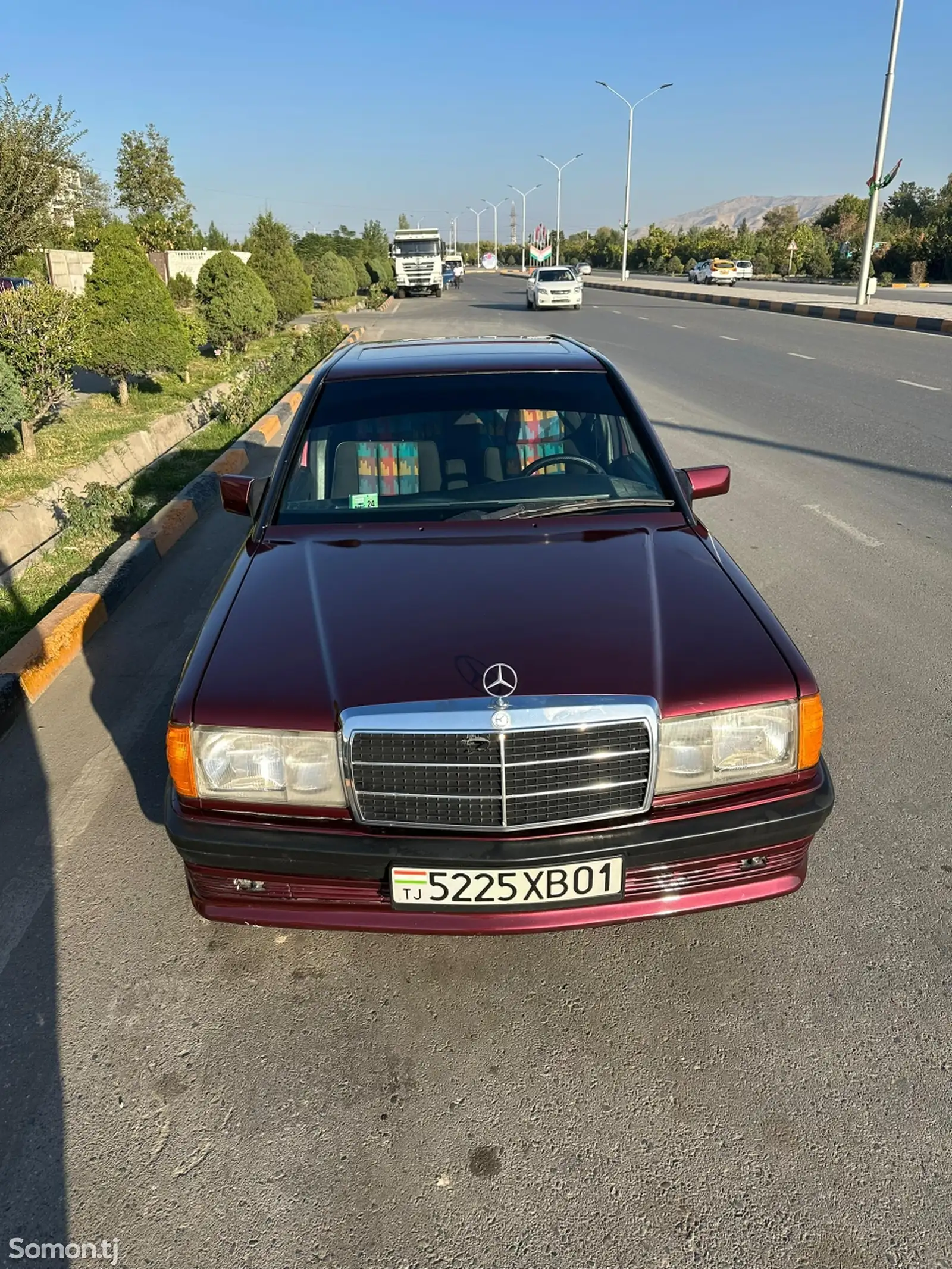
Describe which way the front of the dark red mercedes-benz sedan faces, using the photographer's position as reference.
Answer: facing the viewer

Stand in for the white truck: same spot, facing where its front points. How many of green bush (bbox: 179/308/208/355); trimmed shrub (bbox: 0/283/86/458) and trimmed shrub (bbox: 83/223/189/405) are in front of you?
3

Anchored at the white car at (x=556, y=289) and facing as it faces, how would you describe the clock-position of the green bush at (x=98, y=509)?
The green bush is roughly at 12 o'clock from the white car.

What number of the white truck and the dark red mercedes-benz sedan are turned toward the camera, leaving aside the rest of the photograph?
2

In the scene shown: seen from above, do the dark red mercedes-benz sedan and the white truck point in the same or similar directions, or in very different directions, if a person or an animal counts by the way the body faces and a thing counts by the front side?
same or similar directions

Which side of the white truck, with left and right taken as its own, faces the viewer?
front

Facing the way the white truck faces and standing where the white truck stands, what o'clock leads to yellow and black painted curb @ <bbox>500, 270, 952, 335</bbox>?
The yellow and black painted curb is roughly at 11 o'clock from the white truck.

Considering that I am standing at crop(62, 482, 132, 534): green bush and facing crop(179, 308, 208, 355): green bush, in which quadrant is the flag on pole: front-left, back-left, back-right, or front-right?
front-right

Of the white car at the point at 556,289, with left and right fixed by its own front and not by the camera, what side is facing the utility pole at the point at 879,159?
left

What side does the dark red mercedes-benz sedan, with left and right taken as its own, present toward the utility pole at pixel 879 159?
back

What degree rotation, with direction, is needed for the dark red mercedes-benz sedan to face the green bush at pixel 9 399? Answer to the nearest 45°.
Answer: approximately 135° to its right

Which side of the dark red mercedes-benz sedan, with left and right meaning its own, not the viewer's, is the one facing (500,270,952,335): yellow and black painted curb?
back

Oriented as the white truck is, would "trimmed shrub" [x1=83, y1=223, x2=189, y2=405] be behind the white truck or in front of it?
in front

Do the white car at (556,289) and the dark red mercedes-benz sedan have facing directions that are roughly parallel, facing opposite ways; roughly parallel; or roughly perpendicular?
roughly parallel

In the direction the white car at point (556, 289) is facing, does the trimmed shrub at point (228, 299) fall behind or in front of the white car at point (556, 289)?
in front
